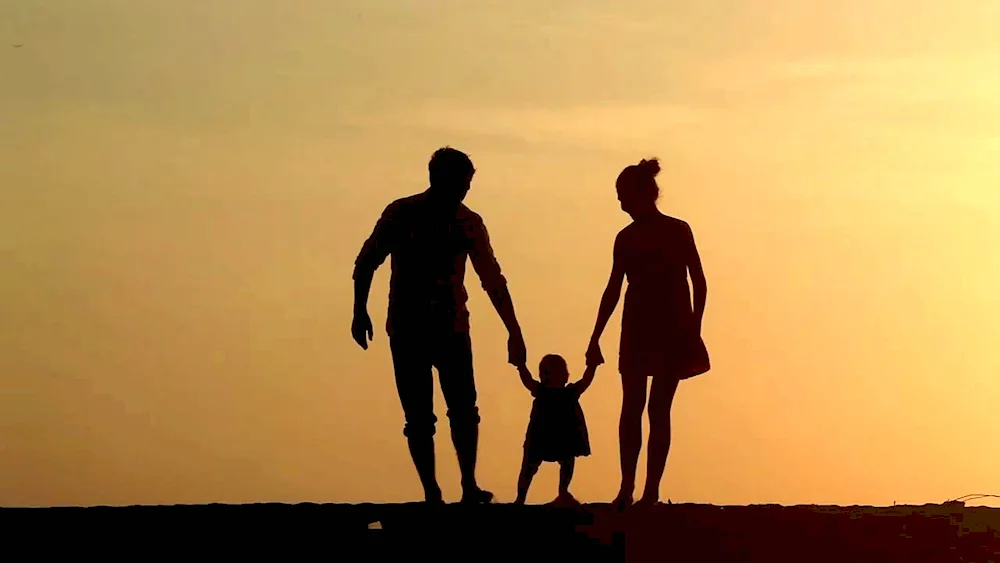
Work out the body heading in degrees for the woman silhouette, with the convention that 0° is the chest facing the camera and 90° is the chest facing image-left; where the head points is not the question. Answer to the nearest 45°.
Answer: approximately 45°

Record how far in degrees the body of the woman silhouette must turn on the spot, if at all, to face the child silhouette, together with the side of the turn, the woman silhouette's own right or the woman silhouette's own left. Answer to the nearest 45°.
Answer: approximately 90° to the woman silhouette's own right
